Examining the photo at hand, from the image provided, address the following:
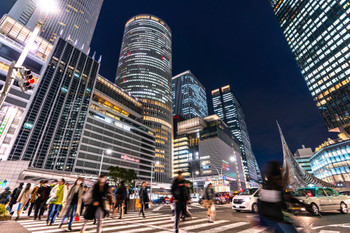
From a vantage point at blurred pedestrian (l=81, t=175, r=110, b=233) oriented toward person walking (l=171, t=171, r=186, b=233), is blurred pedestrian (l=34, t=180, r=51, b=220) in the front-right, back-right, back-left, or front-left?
back-left

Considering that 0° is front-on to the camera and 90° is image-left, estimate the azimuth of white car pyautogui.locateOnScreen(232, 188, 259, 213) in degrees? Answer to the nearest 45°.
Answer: approximately 45°

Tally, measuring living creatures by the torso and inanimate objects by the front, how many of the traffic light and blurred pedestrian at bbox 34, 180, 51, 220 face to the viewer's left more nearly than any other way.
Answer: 0

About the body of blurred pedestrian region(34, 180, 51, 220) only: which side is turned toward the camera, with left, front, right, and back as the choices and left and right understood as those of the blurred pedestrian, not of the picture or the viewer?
front

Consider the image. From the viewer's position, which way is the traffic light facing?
facing the viewer and to the right of the viewer
